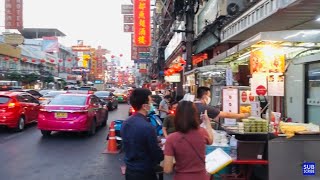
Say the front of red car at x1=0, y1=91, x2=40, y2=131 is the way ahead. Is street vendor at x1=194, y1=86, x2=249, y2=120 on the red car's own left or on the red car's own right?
on the red car's own right

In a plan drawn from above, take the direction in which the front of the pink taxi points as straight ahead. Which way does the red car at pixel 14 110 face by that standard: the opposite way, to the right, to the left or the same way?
the same way

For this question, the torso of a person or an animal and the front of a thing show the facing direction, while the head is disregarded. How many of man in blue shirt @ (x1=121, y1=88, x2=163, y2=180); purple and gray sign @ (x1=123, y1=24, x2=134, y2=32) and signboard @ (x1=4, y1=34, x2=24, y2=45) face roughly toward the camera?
2

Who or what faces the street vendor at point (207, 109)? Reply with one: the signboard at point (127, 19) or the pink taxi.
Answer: the signboard

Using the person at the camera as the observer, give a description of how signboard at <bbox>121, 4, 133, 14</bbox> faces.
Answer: facing the viewer

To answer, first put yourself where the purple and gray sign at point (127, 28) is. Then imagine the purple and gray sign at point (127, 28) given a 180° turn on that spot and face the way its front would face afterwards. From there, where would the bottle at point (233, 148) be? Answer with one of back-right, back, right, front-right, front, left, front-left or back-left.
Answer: back

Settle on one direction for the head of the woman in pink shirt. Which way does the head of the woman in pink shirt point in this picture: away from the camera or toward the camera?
away from the camera

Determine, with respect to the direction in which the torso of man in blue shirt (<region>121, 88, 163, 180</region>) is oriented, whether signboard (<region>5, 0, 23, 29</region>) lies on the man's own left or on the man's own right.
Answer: on the man's own left

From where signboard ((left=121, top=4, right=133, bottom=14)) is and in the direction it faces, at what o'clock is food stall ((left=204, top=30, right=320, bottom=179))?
The food stall is roughly at 12 o'clock from the signboard.

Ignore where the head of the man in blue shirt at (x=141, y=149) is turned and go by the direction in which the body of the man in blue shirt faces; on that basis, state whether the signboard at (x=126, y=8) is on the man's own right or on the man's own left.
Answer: on the man's own left

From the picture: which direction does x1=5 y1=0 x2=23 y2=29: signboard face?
toward the camera

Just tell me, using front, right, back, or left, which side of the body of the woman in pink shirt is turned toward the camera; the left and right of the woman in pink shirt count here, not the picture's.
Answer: back

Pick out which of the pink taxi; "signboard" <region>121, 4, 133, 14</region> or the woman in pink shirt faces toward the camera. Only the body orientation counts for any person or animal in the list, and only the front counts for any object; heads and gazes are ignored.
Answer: the signboard

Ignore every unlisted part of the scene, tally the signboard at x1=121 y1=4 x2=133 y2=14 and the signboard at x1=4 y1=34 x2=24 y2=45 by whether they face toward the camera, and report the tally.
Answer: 2

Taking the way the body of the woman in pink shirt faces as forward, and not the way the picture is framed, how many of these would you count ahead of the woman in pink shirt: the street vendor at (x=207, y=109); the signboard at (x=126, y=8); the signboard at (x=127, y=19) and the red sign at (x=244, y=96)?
4

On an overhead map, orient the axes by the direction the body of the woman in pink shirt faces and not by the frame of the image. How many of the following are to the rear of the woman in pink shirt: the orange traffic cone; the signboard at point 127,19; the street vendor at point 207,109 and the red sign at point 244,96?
0

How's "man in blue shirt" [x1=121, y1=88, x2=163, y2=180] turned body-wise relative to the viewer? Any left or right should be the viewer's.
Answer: facing away from the viewer and to the right of the viewer

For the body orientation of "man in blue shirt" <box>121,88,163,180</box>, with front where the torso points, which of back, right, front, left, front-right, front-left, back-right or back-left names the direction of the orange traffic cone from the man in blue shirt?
front-left

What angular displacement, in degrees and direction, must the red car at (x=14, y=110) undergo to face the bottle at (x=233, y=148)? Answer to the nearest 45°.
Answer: approximately 135° to its right
